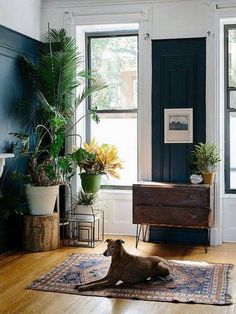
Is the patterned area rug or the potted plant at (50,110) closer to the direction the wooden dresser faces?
the patterned area rug

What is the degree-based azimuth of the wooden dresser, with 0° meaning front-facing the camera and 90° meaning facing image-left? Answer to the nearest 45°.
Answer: approximately 0°

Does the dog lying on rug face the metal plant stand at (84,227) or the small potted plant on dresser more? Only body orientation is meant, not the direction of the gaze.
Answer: the metal plant stand

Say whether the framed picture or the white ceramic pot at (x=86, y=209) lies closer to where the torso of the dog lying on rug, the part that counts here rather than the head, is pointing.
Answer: the white ceramic pot

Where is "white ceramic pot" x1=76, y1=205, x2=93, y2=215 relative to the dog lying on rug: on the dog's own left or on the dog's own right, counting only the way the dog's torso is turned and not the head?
on the dog's own right

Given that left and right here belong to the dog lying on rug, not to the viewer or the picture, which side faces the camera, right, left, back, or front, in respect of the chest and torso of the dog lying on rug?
left

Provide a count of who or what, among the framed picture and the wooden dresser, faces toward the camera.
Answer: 2

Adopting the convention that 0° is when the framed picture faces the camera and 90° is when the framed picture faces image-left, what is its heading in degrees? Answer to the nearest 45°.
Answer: approximately 0°
